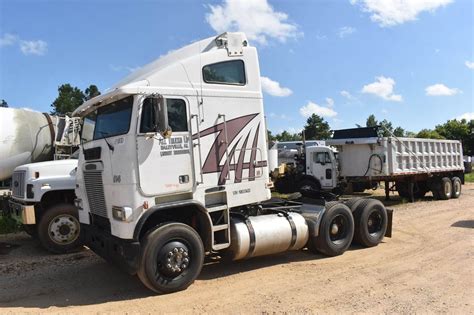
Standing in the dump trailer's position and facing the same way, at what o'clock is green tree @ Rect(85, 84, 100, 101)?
The green tree is roughly at 12 o'clock from the dump trailer.

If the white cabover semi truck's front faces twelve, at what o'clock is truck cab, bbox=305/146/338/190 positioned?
The truck cab is roughly at 5 o'clock from the white cabover semi truck.

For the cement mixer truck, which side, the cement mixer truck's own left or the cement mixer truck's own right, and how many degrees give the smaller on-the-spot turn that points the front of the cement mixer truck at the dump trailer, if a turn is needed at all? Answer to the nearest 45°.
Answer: approximately 135° to the cement mixer truck's own left

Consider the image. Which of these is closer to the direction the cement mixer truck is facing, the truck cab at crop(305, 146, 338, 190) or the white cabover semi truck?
the white cabover semi truck

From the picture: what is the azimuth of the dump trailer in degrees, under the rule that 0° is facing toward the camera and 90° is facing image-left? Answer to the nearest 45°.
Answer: approximately 45°

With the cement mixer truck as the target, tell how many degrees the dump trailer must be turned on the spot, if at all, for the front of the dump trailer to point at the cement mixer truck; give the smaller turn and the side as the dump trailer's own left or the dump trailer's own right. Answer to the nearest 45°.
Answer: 0° — it already faces it

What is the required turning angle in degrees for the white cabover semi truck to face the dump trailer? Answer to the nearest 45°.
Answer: approximately 180°

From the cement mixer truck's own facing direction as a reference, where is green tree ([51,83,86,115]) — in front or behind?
behind

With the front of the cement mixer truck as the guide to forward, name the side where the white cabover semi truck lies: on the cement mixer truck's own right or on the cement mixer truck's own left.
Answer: on the cement mixer truck's own left

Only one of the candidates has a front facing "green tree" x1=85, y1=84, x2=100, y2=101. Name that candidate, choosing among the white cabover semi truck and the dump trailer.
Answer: the dump trailer

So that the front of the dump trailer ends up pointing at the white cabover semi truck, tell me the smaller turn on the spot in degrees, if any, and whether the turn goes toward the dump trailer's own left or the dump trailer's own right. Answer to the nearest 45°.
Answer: approximately 45° to the dump trailer's own left

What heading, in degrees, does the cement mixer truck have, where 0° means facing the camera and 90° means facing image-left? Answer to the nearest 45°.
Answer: approximately 45°
